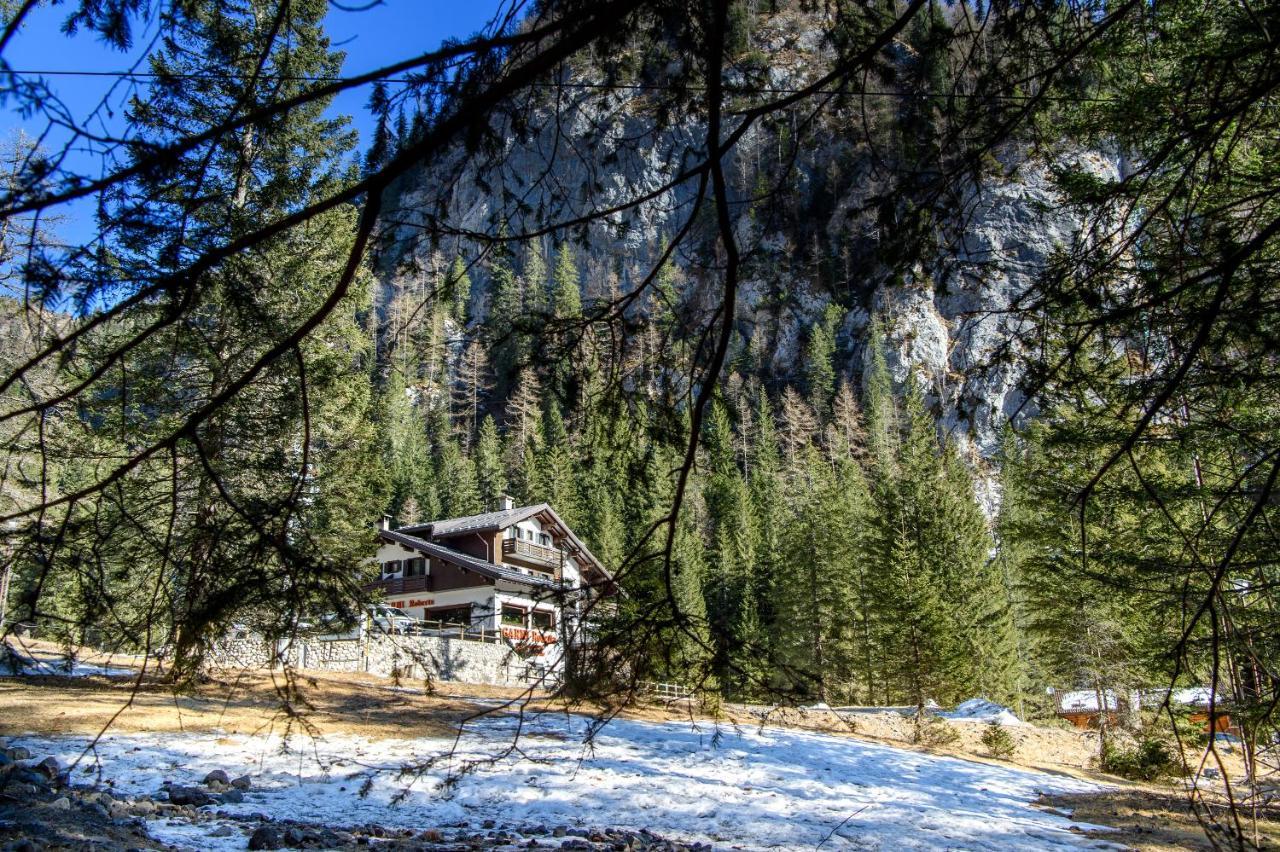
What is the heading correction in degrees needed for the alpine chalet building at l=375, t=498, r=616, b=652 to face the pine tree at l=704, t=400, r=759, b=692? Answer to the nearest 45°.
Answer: approximately 90° to its left
